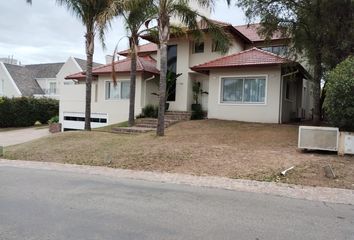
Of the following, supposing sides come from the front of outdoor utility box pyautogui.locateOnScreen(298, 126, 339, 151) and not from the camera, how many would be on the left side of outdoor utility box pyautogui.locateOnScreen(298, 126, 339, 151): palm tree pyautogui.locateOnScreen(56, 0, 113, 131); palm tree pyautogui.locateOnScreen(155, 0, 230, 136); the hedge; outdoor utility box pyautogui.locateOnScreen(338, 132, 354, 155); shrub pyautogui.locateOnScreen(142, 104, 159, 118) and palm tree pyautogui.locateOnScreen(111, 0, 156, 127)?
1

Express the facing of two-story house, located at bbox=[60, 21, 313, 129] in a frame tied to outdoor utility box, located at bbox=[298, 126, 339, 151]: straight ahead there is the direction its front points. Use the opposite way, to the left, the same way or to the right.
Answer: the same way

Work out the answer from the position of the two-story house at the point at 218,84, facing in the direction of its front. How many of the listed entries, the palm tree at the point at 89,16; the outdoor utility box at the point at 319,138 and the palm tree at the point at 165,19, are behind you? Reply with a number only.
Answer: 0

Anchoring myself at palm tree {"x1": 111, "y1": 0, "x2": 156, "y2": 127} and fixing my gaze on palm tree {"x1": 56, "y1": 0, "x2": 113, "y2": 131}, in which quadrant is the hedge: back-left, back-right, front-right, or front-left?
front-right

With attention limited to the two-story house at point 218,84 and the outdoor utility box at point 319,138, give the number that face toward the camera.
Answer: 2

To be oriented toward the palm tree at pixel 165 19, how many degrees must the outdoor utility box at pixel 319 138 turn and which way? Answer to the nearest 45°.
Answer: approximately 90° to its right

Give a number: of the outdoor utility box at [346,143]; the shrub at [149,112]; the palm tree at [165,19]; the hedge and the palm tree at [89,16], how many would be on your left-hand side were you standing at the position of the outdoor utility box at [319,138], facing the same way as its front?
1

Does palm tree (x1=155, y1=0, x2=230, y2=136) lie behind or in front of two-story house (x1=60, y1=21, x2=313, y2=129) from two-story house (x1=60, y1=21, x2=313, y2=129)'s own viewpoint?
in front

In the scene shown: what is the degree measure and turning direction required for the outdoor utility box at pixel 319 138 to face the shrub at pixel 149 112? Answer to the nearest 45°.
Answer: approximately 135° to its right

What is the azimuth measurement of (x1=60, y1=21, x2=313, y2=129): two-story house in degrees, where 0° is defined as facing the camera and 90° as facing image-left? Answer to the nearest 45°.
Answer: approximately 0°

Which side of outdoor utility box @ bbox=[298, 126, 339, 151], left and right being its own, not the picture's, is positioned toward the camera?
front

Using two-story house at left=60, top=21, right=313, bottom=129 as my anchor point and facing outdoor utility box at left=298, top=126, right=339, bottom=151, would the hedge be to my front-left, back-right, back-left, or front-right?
back-right
